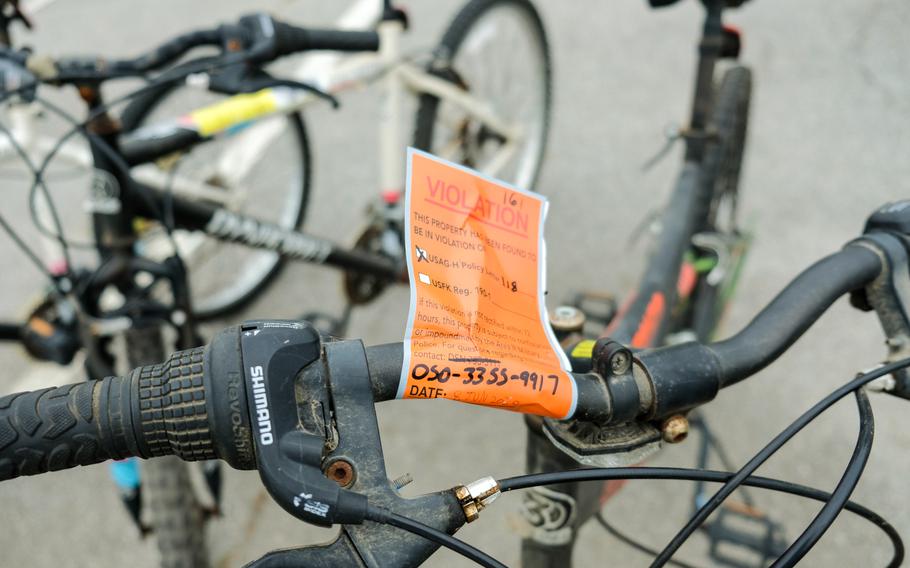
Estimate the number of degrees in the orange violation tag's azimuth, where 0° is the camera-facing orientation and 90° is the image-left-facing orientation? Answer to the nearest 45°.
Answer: approximately 0°

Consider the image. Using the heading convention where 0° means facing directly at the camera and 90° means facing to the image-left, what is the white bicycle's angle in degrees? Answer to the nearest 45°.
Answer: approximately 45°

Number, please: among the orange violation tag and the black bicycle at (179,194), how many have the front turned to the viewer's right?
0

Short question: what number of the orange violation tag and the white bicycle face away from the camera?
0

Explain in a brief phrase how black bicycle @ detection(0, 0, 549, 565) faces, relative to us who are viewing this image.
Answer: facing the viewer and to the left of the viewer

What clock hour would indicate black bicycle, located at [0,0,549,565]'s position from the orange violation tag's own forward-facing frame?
The black bicycle is roughly at 5 o'clock from the orange violation tag.

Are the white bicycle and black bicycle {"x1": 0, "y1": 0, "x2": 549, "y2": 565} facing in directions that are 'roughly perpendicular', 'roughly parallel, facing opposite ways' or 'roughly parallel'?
roughly parallel
